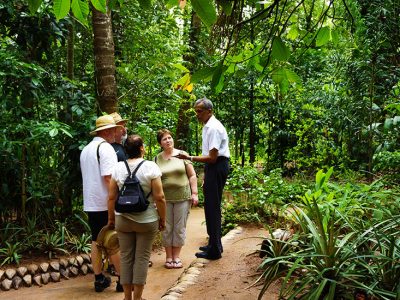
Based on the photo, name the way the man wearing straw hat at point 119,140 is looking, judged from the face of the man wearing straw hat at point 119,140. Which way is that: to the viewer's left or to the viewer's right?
to the viewer's right

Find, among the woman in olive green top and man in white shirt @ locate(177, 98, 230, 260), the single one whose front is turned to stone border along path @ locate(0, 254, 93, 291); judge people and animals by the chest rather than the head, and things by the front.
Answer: the man in white shirt

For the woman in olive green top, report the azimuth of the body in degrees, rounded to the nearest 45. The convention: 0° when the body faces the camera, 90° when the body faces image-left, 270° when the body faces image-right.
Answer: approximately 0°

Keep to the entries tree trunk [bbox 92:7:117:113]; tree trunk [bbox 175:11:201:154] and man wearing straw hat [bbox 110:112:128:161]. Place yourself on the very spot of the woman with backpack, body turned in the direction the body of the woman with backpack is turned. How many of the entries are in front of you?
3

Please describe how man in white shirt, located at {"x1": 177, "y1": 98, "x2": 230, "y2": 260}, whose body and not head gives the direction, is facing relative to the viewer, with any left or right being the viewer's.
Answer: facing to the left of the viewer

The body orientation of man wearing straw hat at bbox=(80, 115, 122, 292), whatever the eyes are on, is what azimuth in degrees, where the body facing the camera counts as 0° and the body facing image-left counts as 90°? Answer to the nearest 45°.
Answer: approximately 225°

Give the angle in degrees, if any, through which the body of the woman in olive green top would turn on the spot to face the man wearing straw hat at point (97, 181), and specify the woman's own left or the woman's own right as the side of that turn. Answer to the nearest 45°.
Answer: approximately 45° to the woman's own right

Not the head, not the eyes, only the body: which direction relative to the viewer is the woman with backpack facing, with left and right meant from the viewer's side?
facing away from the viewer

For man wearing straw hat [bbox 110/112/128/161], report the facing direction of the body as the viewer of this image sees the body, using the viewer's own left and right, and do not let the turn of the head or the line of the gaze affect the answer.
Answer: facing to the right of the viewer

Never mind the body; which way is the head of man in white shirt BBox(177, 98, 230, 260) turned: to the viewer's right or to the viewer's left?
to the viewer's left

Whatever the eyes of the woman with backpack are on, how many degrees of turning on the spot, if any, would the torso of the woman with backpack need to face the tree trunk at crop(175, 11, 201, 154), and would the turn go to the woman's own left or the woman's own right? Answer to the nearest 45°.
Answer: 0° — they already face it
